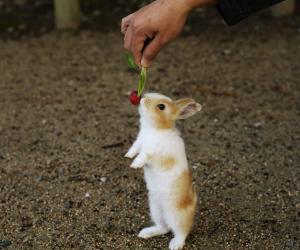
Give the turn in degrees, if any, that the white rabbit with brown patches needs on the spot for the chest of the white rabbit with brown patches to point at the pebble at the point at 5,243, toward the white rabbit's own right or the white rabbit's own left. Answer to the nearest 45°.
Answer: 0° — it already faces it

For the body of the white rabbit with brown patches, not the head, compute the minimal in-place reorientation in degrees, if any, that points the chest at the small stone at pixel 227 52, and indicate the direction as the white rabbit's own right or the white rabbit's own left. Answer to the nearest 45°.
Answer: approximately 90° to the white rabbit's own right

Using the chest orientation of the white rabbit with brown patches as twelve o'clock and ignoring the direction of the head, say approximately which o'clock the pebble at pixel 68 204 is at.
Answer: The pebble is roughly at 1 o'clock from the white rabbit with brown patches.

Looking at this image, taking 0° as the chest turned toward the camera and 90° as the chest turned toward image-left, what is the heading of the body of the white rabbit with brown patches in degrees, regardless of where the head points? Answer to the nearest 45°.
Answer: approximately 90°
